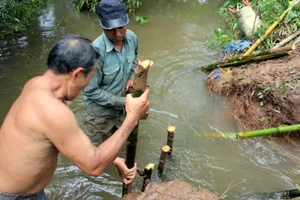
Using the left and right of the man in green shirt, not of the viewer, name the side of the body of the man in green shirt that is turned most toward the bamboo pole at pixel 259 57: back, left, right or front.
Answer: left

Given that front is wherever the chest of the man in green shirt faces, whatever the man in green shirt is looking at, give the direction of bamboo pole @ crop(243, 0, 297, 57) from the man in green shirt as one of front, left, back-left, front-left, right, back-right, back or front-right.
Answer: left

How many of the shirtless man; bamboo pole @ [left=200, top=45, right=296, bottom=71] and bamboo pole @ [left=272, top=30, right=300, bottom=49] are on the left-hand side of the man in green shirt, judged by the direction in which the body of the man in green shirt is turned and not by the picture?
2

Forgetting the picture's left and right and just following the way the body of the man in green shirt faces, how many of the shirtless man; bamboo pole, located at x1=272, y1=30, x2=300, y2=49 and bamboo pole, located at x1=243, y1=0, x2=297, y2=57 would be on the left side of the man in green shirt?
2

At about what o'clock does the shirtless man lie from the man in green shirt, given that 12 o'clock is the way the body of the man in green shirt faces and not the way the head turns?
The shirtless man is roughly at 2 o'clock from the man in green shirt.

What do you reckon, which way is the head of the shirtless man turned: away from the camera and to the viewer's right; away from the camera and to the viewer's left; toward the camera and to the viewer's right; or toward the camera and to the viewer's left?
away from the camera and to the viewer's right
